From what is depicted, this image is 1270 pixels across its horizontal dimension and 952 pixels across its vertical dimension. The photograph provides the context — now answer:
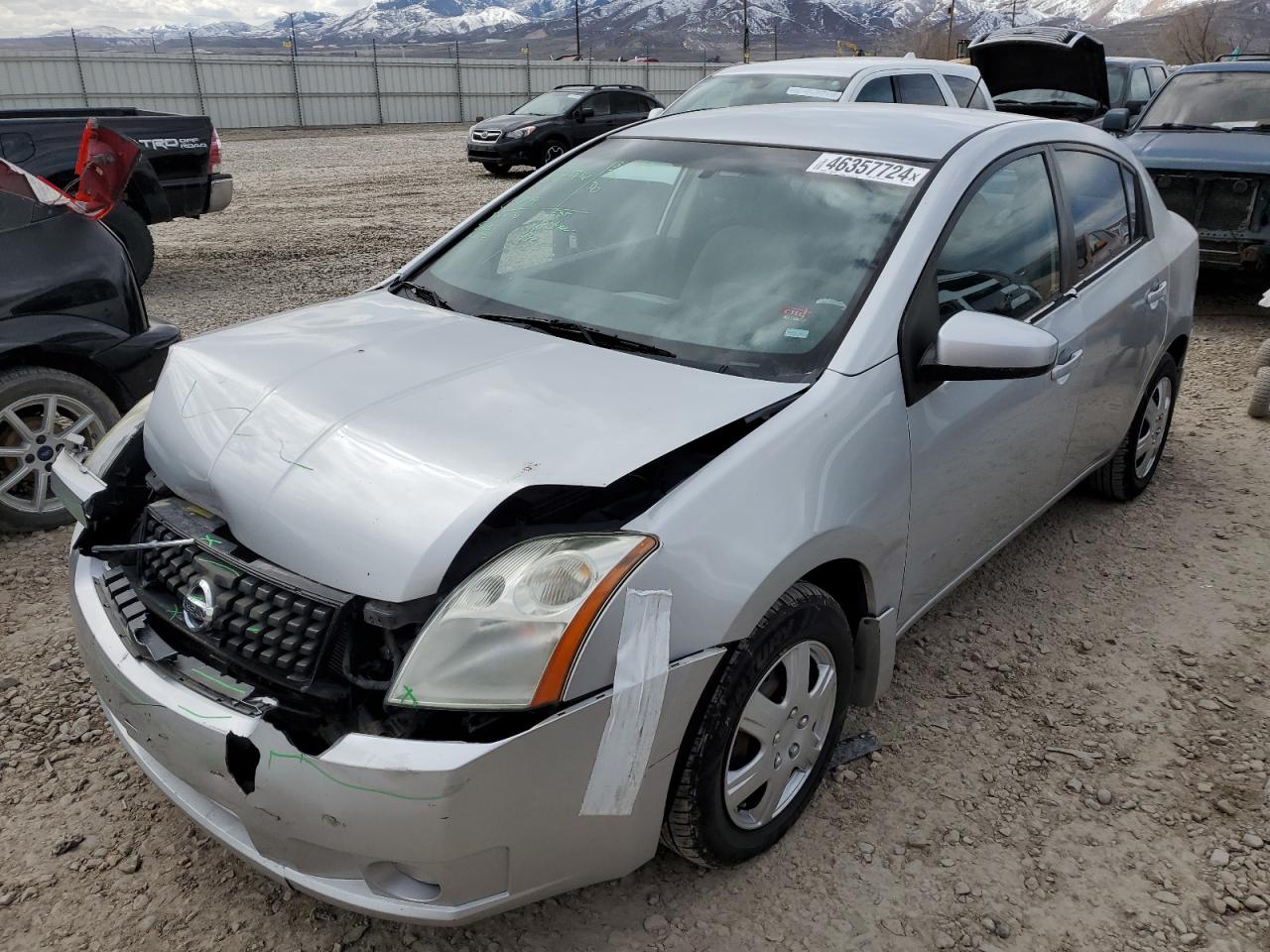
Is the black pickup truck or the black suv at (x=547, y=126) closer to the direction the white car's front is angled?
the black pickup truck

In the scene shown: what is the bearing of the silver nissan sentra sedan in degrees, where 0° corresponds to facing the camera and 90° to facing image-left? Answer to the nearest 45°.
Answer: approximately 45°

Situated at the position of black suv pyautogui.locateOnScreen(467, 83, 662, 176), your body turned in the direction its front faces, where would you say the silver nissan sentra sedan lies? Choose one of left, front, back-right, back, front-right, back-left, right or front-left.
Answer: front-left

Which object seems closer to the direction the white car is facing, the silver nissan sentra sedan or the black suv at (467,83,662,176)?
the silver nissan sentra sedan

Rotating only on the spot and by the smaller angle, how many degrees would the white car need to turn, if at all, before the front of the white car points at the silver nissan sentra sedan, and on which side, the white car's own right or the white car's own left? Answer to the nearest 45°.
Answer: approximately 45° to the white car's own left

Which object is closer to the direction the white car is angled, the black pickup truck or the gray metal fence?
the black pickup truck
